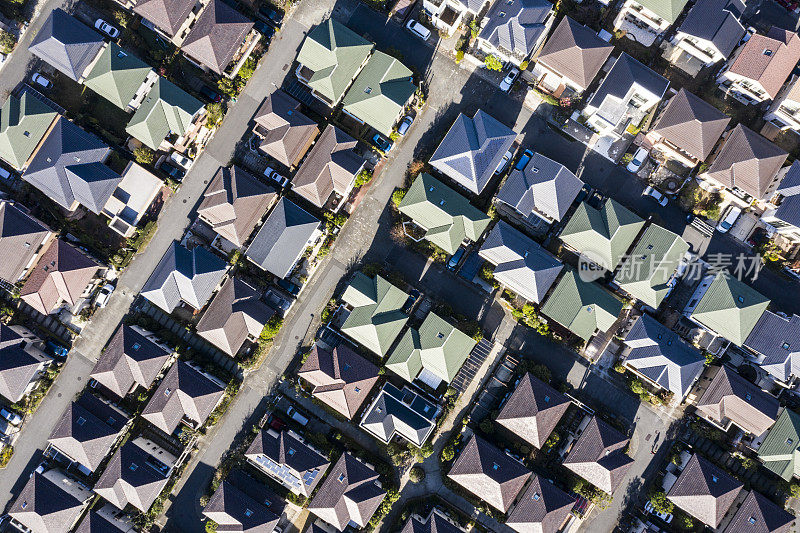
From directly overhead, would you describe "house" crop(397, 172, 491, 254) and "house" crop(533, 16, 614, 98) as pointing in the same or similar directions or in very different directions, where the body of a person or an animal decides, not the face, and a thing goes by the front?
same or similar directions

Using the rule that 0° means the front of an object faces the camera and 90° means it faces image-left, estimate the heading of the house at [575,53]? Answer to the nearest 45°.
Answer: approximately 45°
